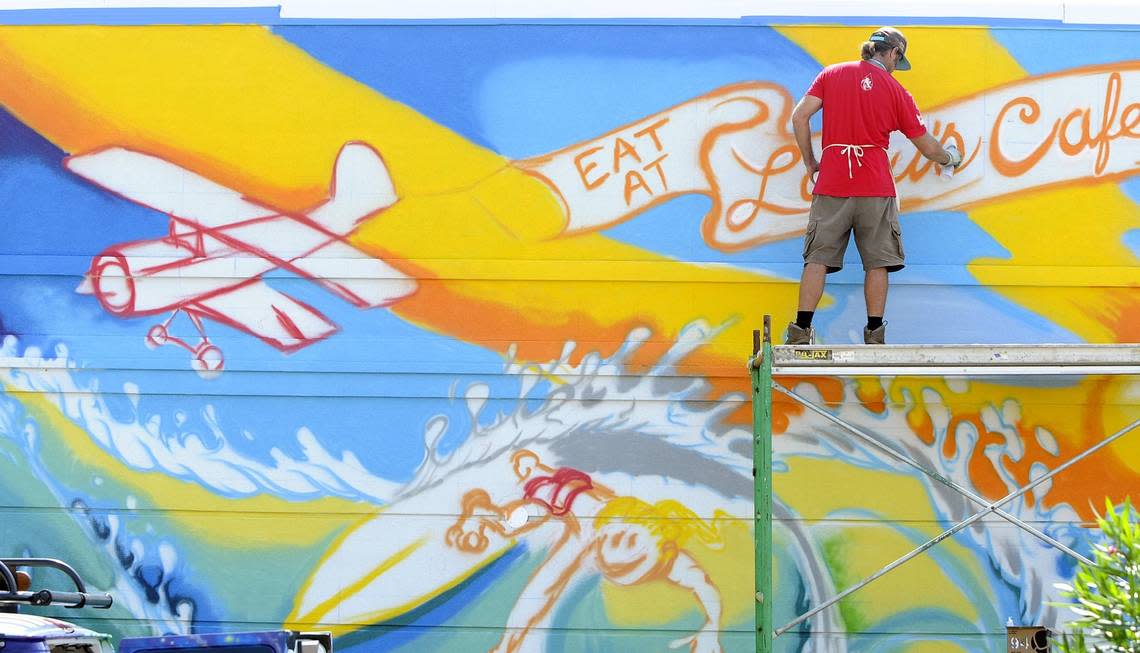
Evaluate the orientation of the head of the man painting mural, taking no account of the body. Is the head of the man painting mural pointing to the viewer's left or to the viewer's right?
to the viewer's right

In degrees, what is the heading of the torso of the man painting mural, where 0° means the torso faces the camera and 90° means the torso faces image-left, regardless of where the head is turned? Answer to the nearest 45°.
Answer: approximately 180°
